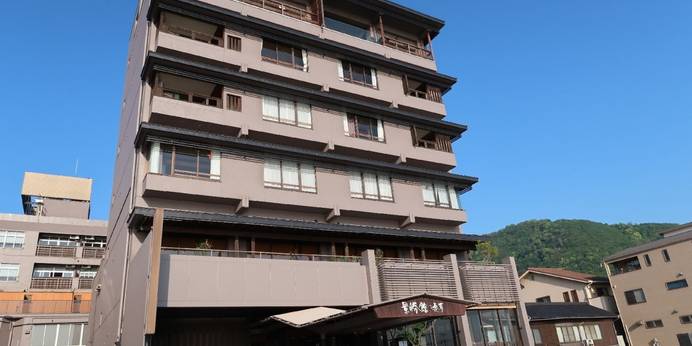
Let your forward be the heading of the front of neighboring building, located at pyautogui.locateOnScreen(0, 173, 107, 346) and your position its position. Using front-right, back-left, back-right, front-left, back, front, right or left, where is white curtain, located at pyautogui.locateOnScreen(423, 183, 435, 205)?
front-left

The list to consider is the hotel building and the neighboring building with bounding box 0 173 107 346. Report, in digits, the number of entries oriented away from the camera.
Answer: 0

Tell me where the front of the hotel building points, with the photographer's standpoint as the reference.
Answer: facing the viewer and to the right of the viewer

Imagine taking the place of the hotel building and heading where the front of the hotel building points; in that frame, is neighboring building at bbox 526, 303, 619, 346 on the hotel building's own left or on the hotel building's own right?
on the hotel building's own left

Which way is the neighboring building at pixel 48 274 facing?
toward the camera

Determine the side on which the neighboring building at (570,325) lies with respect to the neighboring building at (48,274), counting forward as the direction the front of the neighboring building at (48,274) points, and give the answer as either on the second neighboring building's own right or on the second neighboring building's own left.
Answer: on the second neighboring building's own left

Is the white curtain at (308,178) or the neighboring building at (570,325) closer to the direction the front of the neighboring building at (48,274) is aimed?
the white curtain

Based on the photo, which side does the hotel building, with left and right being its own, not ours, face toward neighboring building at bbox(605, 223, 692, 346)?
left

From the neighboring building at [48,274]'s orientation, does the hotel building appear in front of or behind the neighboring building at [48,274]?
in front
